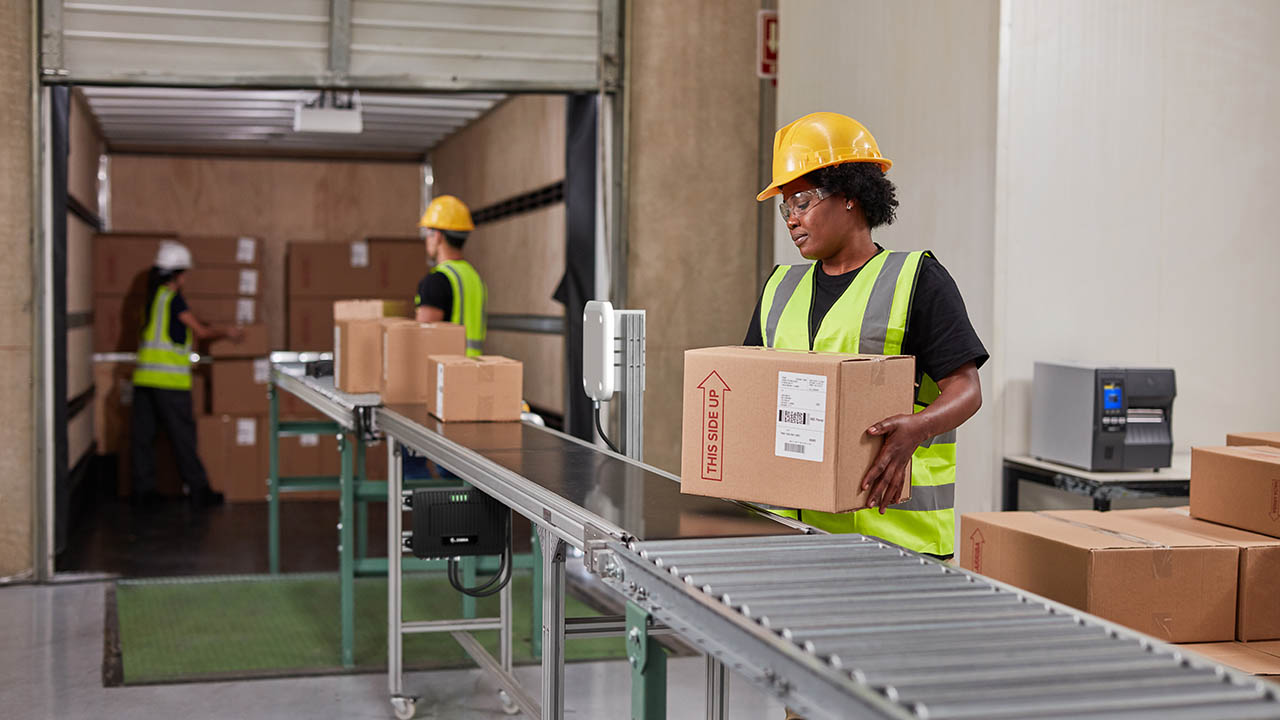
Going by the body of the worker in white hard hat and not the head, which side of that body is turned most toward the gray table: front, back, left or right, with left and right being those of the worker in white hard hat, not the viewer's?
right

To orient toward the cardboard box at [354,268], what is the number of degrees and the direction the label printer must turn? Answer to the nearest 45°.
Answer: approximately 180°

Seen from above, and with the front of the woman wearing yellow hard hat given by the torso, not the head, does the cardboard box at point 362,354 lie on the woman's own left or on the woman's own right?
on the woman's own right

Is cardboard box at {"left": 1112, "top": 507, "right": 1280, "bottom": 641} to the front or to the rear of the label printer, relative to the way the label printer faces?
to the front

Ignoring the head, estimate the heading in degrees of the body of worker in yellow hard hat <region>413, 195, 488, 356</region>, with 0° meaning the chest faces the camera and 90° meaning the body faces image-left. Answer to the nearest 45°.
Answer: approximately 135°

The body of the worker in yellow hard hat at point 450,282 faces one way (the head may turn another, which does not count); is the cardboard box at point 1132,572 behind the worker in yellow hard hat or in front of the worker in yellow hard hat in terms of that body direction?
behind

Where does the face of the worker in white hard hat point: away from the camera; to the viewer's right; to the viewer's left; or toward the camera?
to the viewer's right

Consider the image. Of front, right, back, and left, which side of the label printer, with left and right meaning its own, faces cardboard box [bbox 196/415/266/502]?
back

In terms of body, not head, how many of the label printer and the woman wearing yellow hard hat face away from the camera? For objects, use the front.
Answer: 0

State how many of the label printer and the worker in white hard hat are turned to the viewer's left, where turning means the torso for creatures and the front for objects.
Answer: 0
